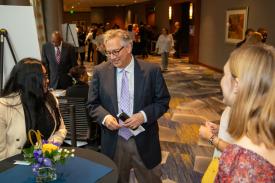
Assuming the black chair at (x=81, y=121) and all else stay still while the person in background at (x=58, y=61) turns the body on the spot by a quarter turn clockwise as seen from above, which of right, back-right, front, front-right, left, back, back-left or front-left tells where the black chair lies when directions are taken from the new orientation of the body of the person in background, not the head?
left

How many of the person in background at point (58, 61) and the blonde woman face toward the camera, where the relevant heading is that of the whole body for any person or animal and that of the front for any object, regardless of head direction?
1

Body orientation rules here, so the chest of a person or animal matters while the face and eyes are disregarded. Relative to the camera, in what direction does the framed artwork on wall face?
facing the viewer and to the left of the viewer

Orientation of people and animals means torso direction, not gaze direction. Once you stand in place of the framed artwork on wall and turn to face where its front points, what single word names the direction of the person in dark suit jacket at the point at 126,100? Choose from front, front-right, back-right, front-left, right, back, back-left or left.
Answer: front-left

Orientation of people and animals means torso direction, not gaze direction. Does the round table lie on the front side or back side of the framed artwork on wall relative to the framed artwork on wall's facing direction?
on the front side

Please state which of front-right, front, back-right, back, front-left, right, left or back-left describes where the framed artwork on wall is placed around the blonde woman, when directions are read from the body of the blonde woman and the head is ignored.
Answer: front-right

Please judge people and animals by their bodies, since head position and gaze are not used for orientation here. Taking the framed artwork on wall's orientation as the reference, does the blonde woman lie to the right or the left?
on its left

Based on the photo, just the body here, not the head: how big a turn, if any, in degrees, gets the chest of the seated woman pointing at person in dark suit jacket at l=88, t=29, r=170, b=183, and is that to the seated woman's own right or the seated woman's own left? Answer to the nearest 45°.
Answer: approximately 45° to the seated woman's own left

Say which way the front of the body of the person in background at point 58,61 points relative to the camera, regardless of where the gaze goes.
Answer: toward the camera

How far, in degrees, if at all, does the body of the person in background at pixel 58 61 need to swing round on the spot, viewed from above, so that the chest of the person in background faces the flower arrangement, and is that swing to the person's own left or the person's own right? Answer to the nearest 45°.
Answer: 0° — they already face it

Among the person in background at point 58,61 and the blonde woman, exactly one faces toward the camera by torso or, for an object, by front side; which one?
the person in background

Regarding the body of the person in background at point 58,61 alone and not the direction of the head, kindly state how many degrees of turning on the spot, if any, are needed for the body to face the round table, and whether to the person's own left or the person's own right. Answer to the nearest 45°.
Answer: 0° — they already face it

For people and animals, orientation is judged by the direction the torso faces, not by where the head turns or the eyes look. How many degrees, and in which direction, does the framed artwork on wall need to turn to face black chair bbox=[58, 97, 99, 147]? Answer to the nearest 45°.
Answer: approximately 45° to its left

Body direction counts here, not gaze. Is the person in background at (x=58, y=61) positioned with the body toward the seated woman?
yes

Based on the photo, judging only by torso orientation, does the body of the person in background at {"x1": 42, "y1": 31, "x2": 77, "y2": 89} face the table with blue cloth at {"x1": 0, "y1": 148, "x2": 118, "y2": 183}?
yes
